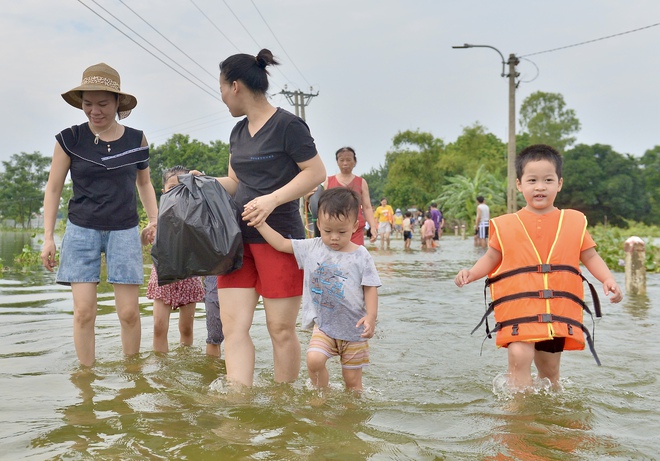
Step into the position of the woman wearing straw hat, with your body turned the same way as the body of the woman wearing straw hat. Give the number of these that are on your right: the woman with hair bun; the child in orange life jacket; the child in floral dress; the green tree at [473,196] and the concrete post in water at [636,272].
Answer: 0

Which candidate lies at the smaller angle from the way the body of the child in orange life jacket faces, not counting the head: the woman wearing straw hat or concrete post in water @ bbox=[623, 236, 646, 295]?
the woman wearing straw hat

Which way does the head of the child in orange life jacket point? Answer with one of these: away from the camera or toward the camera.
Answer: toward the camera

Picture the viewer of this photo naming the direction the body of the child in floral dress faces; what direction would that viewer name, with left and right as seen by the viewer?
facing the viewer

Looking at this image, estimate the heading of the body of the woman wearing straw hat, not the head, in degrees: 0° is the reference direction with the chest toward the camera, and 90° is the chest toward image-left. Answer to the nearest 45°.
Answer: approximately 0°

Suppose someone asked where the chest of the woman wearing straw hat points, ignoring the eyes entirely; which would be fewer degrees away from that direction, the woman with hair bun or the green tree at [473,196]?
the woman with hair bun

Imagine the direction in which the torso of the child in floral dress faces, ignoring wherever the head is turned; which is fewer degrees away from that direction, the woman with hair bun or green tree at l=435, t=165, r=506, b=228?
the woman with hair bun

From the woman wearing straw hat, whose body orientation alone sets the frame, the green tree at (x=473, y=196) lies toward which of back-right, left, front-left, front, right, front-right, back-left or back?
back-left

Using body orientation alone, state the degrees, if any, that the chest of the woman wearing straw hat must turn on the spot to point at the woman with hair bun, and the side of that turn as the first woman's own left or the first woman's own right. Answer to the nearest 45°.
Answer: approximately 45° to the first woman's own left

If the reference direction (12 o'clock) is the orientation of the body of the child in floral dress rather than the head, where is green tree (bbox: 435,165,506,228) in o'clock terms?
The green tree is roughly at 7 o'clock from the child in floral dress.

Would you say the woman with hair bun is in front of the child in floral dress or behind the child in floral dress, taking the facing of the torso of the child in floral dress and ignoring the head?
in front

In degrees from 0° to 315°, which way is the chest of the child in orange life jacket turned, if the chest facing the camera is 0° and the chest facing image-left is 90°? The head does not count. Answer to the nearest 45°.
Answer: approximately 0°

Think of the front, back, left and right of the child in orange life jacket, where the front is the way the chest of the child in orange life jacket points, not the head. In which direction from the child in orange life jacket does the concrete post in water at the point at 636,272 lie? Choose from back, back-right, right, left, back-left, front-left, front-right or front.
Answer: back

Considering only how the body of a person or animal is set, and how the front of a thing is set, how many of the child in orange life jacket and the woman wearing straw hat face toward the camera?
2

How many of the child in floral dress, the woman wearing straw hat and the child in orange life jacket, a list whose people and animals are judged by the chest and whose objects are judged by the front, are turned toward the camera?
3

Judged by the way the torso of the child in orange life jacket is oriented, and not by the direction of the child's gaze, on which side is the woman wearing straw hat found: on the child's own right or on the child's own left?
on the child's own right

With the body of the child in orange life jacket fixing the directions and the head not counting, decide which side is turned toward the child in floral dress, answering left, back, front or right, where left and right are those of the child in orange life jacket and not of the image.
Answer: right

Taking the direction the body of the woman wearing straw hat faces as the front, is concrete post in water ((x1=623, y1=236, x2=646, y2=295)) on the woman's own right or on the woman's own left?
on the woman's own left
